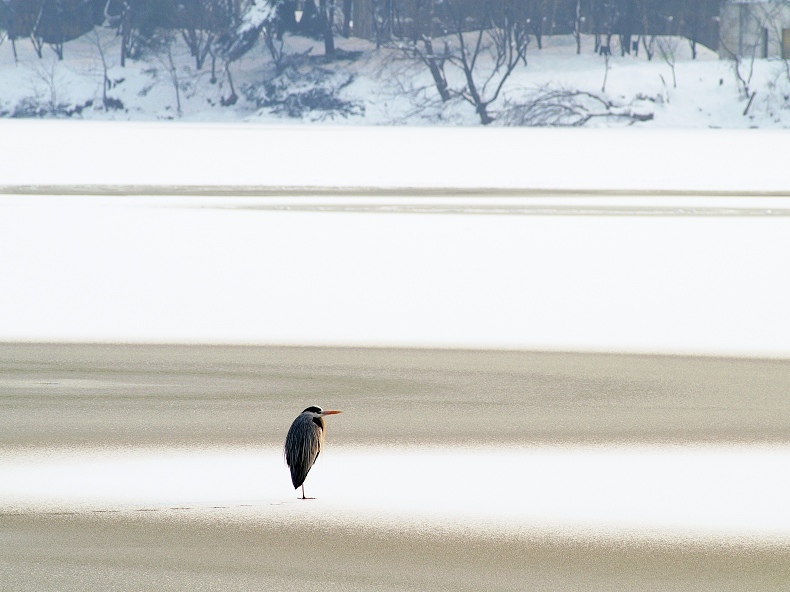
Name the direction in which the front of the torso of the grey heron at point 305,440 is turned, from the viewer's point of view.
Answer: to the viewer's right
